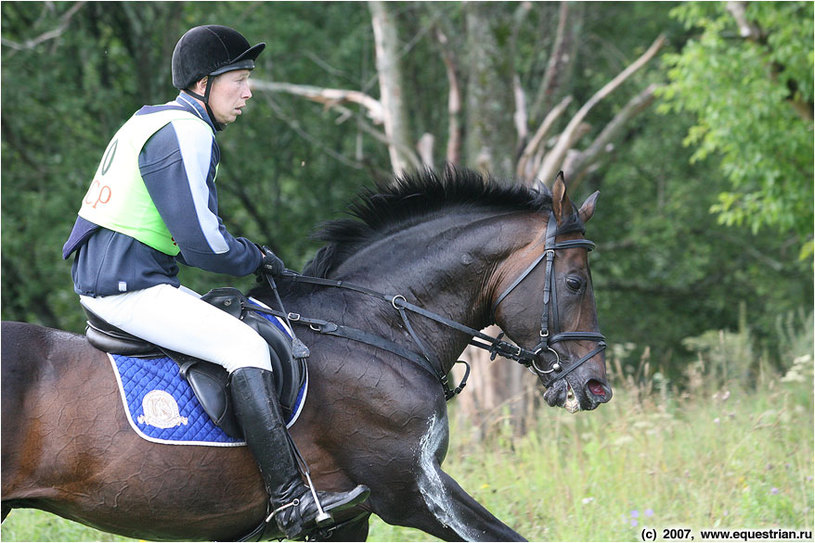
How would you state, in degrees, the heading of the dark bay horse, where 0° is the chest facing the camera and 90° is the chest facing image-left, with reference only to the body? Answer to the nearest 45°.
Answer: approximately 270°

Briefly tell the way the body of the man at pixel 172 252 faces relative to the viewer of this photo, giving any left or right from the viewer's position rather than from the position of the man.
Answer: facing to the right of the viewer

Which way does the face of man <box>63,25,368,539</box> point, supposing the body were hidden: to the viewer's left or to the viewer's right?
to the viewer's right
